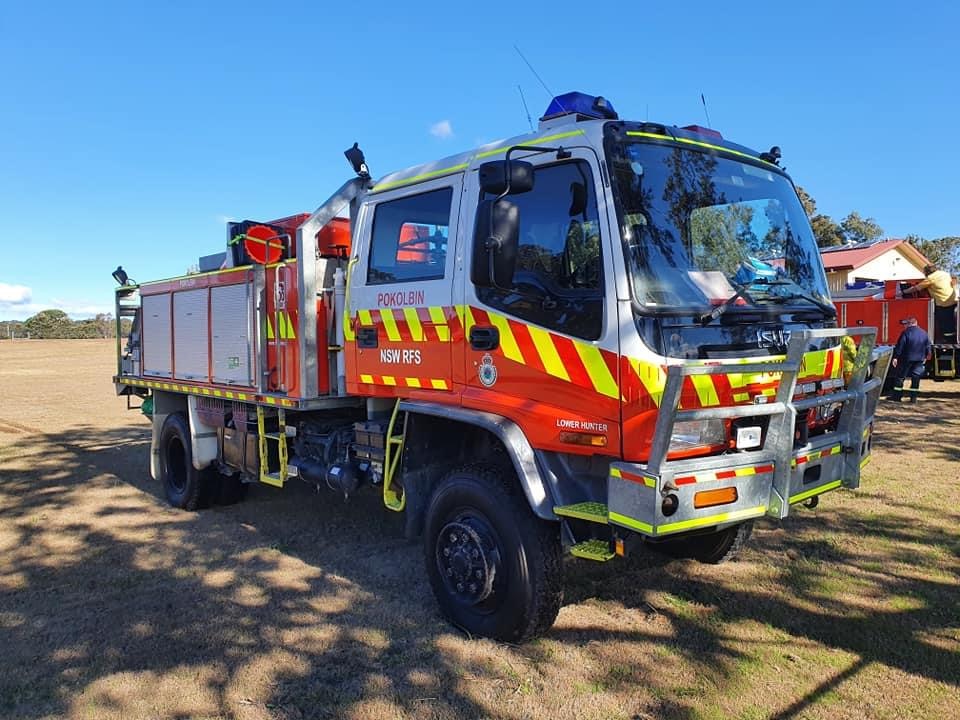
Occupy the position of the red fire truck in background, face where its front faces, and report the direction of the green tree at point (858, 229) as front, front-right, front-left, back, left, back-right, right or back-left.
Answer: front-right

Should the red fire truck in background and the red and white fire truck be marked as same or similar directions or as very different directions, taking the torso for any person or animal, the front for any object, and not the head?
very different directions

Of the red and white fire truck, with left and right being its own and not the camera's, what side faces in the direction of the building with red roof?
left

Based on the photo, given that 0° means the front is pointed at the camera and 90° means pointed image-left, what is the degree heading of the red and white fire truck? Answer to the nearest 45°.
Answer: approximately 315°

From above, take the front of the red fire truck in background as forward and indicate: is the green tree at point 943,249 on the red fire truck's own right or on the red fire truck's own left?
on the red fire truck's own right

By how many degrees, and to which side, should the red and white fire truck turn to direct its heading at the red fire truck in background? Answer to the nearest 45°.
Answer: approximately 90° to its left

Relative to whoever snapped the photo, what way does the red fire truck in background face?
facing away from the viewer and to the left of the viewer
